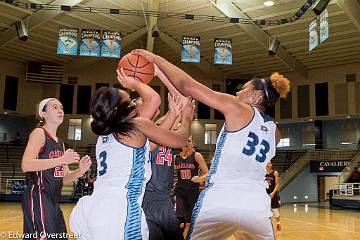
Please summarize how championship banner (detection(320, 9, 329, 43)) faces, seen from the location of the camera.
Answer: facing the viewer and to the left of the viewer

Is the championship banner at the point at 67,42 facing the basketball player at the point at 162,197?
yes

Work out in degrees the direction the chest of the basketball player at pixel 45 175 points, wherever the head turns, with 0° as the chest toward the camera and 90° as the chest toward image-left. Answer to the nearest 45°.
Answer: approximately 315°

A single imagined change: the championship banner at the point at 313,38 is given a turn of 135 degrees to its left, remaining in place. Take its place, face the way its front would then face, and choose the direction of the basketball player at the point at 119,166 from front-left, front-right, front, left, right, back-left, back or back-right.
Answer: right

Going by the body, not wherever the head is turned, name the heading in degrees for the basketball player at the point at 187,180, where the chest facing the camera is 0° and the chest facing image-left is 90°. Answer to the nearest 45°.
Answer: approximately 0°

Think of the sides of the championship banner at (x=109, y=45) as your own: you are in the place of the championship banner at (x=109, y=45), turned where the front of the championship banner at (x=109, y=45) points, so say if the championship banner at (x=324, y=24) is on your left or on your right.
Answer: on your left

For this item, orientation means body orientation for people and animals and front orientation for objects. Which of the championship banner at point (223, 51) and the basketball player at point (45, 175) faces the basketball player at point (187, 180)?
the championship banner

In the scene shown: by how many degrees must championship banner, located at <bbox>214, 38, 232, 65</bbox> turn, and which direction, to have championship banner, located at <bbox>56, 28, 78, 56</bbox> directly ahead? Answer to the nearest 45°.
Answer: approximately 90° to its right

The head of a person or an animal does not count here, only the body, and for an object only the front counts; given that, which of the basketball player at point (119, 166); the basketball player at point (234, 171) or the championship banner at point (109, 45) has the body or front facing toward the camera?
the championship banner

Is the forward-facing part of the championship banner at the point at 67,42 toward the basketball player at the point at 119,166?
yes
